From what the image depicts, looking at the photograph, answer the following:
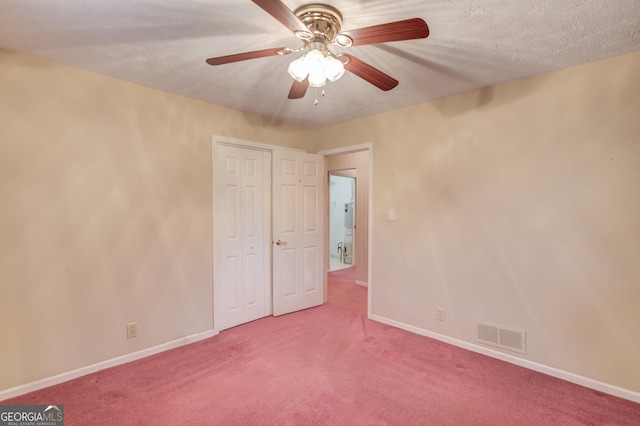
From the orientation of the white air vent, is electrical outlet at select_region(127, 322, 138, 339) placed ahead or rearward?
ahead

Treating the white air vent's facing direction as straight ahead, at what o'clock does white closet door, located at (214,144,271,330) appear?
The white closet door is roughly at 1 o'clock from the white air vent.

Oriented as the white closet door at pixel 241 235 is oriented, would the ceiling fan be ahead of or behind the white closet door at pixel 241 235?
ahead

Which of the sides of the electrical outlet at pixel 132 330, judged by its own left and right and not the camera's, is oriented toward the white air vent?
front

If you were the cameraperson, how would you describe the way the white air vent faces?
facing the viewer and to the left of the viewer

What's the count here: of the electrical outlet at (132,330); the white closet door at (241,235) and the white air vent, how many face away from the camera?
0

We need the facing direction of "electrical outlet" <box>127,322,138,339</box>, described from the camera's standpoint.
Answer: facing the viewer and to the right of the viewer

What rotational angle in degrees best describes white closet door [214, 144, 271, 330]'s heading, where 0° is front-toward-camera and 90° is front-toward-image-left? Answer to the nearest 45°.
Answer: approximately 315°

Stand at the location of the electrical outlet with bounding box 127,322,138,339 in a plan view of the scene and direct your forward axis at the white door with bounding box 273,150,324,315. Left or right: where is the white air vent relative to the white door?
right

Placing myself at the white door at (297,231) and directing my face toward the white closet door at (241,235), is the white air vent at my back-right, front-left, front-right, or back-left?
back-left
